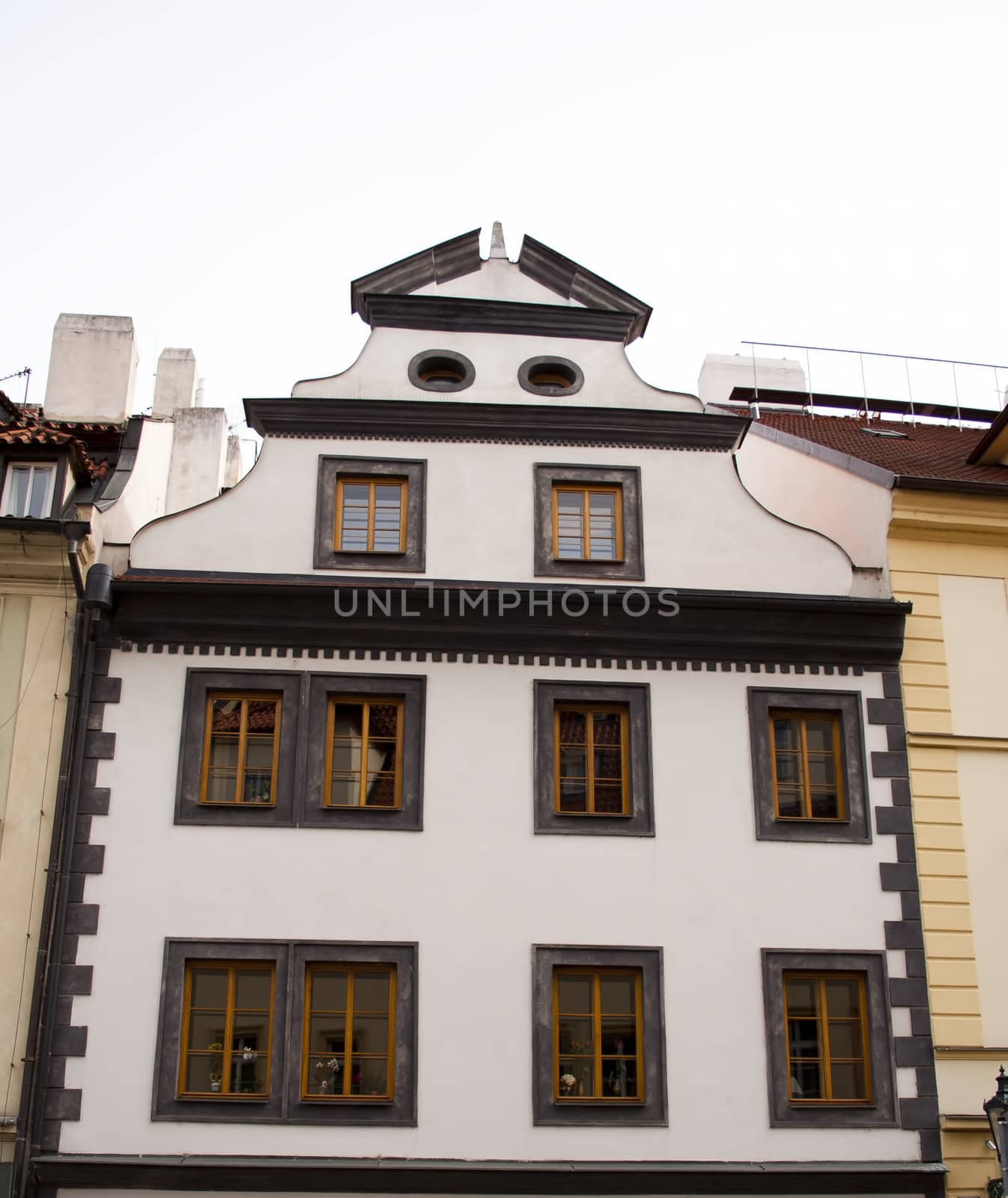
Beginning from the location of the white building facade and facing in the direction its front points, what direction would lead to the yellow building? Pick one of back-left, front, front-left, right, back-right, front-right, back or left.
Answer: left

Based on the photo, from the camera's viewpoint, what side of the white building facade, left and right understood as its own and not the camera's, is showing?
front

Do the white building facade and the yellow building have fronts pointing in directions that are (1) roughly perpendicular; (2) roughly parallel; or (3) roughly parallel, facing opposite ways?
roughly parallel

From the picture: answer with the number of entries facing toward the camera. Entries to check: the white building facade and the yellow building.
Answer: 2

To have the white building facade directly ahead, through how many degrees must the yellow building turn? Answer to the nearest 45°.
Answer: approximately 90° to its right

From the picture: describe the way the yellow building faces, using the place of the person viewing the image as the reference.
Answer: facing the viewer

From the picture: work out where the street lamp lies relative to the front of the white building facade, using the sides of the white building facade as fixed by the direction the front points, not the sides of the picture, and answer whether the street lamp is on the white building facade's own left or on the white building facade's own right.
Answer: on the white building facade's own left

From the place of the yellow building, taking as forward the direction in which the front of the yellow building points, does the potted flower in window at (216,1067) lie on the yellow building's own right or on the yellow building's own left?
on the yellow building's own right

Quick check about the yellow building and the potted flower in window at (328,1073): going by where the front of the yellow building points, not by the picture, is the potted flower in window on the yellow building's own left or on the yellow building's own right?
on the yellow building's own right
